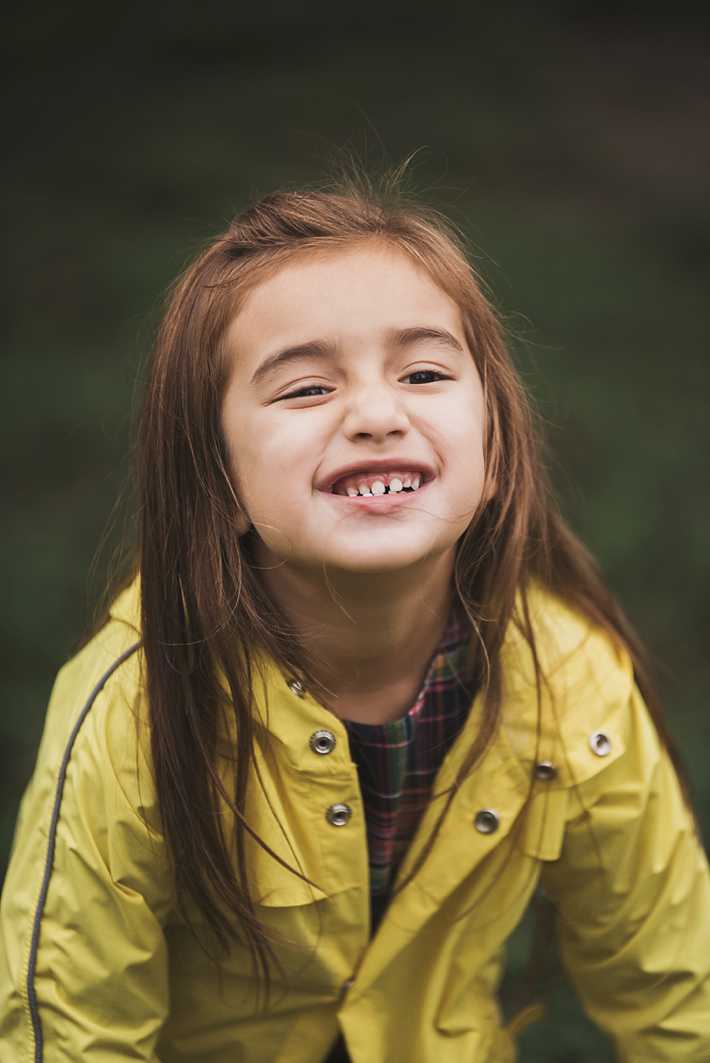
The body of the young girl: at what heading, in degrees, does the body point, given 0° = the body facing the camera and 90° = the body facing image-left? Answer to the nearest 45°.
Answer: approximately 0°
